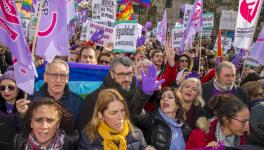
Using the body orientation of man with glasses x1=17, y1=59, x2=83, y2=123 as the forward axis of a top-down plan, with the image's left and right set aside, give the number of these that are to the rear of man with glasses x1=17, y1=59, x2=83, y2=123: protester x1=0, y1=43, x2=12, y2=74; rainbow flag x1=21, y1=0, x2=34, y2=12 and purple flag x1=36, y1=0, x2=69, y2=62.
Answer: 3

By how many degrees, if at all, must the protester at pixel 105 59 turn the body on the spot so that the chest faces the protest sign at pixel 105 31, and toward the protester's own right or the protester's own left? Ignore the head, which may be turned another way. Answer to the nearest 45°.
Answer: approximately 180°

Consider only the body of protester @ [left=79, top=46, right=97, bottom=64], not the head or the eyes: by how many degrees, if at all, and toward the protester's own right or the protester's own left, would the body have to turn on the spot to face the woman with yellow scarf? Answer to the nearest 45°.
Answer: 0° — they already face them

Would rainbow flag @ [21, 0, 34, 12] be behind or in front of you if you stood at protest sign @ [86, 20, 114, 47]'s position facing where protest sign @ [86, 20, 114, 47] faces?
behind

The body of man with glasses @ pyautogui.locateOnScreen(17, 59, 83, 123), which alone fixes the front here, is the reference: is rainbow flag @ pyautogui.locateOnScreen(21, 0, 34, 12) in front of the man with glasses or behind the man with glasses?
behind

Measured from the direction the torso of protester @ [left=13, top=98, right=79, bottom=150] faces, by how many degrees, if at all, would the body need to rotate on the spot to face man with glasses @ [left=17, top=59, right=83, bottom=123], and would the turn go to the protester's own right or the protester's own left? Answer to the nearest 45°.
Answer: approximately 180°

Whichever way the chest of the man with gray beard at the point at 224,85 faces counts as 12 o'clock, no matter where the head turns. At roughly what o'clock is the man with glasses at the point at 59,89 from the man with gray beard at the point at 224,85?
the man with glasses at the point at 59,89 is roughly at 3 o'clock from the man with gray beard at the point at 224,85.

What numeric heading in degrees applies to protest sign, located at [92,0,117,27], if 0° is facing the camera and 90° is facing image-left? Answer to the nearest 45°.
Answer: approximately 0°
